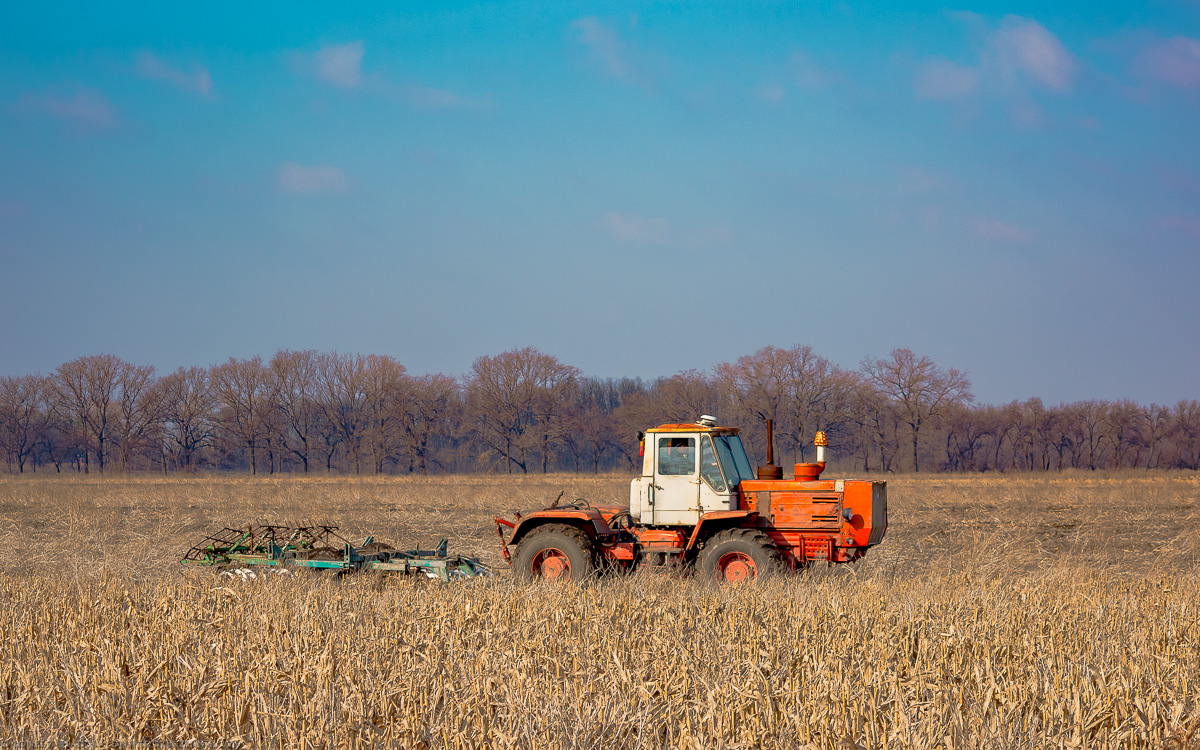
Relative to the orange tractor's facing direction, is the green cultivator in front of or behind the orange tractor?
behind

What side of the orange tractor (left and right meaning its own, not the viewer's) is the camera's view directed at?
right

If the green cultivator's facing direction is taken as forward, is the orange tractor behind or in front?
in front

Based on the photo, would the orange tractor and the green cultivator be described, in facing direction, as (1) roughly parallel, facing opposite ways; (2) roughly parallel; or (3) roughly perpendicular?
roughly parallel

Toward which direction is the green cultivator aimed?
to the viewer's right

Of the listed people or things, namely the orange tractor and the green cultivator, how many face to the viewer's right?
2
